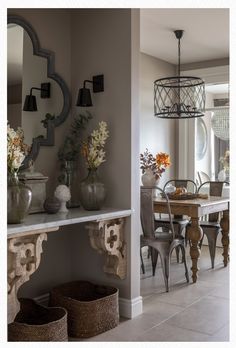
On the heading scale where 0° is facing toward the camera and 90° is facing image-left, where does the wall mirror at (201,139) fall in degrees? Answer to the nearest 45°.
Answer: approximately 315°

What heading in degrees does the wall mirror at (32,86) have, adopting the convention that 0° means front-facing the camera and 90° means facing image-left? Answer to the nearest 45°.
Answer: approximately 315°

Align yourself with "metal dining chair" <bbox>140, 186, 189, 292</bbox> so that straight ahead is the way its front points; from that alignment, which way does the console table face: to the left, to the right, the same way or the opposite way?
to the right

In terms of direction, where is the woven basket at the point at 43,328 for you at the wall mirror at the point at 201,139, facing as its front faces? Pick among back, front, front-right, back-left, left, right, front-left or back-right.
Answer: front-right

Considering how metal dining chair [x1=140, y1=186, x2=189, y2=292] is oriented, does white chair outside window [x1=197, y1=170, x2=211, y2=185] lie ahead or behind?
ahead

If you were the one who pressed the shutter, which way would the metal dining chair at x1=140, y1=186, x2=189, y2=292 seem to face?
facing away from the viewer and to the right of the viewer

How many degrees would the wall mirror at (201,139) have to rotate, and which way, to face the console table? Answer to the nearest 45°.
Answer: approximately 45° to its right

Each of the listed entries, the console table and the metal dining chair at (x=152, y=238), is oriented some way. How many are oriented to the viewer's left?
0

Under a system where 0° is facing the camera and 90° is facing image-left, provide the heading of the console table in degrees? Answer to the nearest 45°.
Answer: approximately 315°

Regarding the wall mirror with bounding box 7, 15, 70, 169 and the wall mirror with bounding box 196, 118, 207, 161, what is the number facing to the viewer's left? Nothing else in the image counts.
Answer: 0

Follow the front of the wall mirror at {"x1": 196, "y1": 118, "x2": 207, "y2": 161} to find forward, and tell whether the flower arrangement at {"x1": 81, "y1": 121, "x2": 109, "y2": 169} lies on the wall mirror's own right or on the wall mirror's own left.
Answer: on the wall mirror's own right
